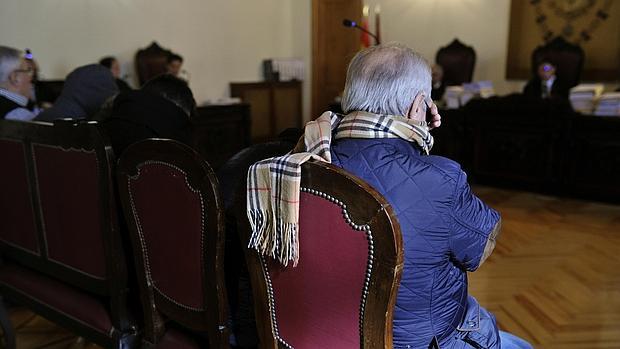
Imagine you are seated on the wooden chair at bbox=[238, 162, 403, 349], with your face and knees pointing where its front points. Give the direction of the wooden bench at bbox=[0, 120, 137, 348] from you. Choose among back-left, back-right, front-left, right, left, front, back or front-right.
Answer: left

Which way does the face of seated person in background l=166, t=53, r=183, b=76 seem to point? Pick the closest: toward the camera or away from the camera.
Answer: toward the camera

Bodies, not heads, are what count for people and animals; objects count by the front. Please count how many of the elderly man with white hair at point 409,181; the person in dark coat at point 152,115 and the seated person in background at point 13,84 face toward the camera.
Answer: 0

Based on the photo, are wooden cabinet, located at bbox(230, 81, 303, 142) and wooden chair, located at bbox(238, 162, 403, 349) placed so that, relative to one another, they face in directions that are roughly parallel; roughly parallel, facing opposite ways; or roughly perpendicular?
roughly parallel, facing opposite ways

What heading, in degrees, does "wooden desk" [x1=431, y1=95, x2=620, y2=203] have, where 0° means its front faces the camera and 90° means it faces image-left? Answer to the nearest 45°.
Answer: approximately 45°

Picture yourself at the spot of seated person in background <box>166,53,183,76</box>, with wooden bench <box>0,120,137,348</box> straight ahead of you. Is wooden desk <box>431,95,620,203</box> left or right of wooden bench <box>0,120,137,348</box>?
left

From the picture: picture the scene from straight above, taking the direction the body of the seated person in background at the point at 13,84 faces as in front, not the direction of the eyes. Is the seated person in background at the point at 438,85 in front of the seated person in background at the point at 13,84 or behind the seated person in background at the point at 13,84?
in front

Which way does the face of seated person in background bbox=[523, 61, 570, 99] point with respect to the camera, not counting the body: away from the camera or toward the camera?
toward the camera

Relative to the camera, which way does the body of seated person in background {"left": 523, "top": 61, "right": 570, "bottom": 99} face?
toward the camera

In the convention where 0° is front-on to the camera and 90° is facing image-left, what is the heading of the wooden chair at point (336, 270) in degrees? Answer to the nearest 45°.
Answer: approximately 225°

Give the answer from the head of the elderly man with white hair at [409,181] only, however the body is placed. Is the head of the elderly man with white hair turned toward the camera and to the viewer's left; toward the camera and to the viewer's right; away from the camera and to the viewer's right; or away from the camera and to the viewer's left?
away from the camera and to the viewer's right

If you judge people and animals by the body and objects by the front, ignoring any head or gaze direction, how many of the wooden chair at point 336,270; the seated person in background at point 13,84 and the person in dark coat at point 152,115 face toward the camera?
0

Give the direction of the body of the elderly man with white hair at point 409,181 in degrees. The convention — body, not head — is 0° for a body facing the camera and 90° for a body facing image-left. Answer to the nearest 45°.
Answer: approximately 225°

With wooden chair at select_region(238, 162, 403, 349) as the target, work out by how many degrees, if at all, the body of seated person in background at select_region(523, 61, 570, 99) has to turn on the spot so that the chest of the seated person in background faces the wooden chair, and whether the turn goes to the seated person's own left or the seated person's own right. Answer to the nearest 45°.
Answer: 0° — they already face it

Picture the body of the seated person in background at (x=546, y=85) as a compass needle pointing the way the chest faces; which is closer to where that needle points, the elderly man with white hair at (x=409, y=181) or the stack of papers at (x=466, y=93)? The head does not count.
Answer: the elderly man with white hair

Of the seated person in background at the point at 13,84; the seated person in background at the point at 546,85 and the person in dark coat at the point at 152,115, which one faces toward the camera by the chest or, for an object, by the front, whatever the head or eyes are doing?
the seated person in background at the point at 546,85

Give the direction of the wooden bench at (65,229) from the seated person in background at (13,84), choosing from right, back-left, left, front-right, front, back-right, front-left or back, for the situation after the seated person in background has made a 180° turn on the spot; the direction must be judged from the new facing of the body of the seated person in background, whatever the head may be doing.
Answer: front-left

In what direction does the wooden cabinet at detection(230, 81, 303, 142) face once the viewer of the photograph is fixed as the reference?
facing the viewer and to the left of the viewer

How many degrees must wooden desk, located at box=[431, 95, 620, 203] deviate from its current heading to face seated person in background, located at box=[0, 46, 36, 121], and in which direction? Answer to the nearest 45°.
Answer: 0° — it already faces them
